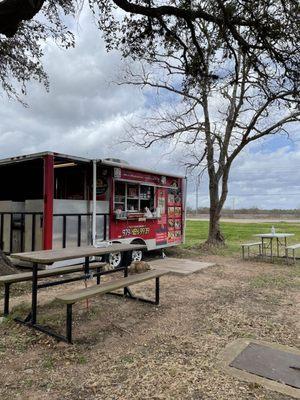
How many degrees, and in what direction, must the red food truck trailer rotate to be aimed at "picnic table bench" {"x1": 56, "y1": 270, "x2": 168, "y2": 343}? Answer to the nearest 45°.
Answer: approximately 135° to its right

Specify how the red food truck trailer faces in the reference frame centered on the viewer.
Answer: facing away from the viewer and to the right of the viewer
